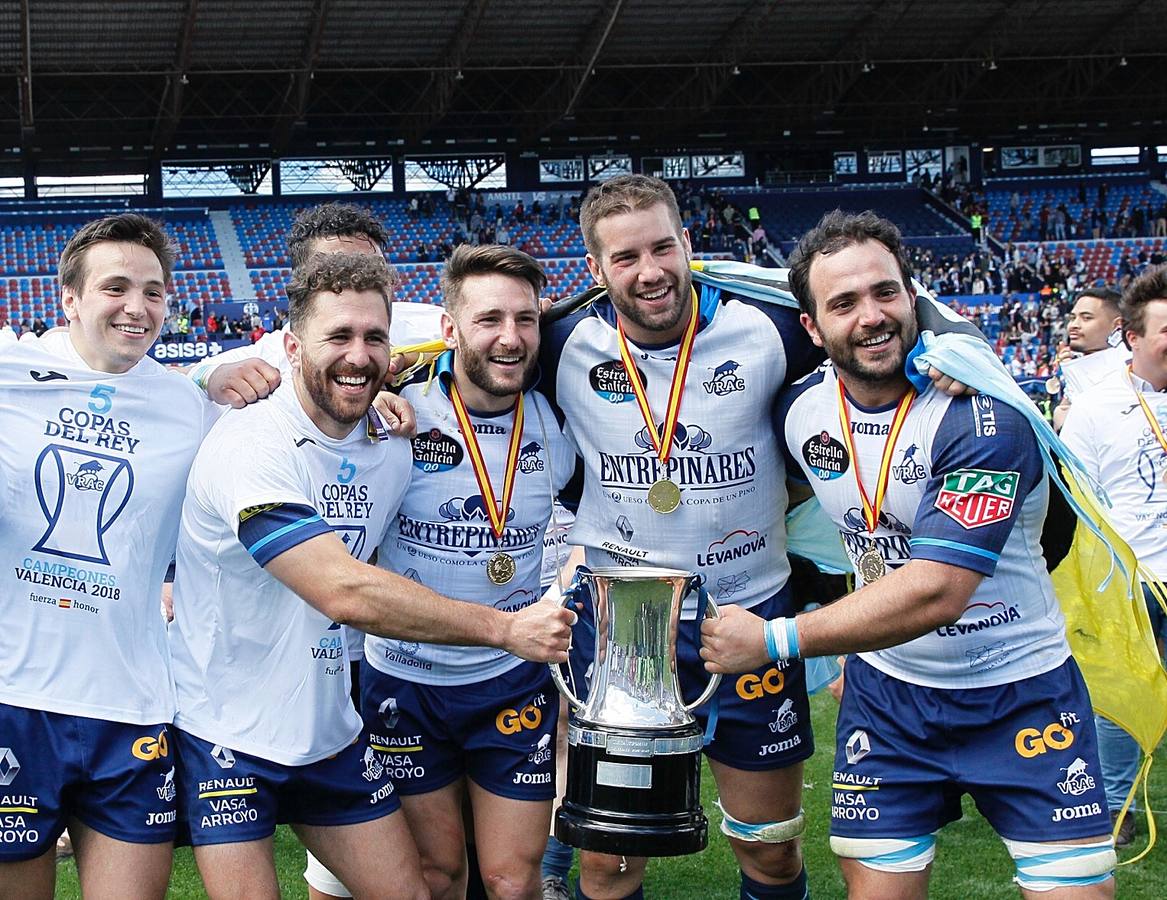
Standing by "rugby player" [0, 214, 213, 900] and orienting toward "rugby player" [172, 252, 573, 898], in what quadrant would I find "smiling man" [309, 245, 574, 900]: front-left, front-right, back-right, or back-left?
front-left

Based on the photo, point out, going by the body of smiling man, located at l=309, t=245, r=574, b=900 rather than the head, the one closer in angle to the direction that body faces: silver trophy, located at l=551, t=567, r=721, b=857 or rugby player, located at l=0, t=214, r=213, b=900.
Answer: the silver trophy

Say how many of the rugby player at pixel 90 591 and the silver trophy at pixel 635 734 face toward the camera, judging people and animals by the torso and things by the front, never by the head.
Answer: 2

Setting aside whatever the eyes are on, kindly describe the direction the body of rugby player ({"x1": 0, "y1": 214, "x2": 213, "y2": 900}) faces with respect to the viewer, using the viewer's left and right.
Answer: facing the viewer

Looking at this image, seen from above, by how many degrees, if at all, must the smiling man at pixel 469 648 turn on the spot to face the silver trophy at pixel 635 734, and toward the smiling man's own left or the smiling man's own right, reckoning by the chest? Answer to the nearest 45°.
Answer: approximately 45° to the smiling man's own left

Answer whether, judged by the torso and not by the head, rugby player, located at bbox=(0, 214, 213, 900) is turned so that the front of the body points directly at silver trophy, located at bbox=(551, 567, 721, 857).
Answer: no

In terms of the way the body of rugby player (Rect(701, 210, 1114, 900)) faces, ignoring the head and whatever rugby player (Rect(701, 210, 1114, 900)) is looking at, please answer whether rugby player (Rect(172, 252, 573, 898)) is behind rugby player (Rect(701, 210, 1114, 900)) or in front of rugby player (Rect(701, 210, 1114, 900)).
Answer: in front

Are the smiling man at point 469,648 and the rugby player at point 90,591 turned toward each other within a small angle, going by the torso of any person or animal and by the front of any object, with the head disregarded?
no

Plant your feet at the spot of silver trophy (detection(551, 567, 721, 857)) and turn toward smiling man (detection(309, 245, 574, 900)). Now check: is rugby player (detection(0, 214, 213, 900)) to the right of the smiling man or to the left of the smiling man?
left

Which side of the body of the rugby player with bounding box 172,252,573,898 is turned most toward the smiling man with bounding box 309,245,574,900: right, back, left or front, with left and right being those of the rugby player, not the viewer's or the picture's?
left

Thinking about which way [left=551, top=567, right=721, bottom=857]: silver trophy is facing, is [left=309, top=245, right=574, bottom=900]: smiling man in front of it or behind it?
behind

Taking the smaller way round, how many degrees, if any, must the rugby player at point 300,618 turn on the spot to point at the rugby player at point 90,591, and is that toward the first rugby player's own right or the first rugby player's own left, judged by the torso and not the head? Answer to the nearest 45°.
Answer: approximately 135° to the first rugby player's own right

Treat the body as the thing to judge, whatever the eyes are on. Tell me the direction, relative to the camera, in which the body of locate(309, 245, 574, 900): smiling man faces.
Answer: toward the camera

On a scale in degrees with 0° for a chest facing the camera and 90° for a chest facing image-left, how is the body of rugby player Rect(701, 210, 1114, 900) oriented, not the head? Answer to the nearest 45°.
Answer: approximately 45°

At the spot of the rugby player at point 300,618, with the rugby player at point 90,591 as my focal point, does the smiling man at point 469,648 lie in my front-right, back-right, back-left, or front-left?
back-right

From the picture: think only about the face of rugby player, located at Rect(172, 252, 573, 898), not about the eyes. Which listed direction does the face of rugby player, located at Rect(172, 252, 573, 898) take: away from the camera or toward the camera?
toward the camera

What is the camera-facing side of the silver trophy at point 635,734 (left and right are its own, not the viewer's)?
front
